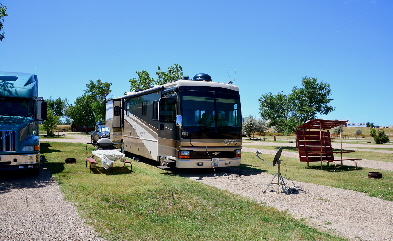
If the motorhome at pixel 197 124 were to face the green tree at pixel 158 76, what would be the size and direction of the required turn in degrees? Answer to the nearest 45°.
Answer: approximately 135° to its left

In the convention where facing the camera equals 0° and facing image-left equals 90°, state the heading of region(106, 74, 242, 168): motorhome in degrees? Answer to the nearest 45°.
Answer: approximately 315°

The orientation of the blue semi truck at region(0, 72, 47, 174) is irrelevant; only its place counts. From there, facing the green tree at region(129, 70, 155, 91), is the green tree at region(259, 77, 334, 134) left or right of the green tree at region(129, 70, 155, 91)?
right

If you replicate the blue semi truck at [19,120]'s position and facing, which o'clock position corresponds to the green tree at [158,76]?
The green tree is roughly at 7 o'clock from the blue semi truck.

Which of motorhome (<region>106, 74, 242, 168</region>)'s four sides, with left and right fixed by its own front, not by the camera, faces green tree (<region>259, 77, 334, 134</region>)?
left

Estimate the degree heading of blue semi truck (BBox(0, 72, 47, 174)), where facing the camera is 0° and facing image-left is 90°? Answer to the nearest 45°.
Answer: approximately 0°

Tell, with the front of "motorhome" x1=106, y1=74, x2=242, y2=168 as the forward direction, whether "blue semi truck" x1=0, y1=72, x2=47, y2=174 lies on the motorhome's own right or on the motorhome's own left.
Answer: on the motorhome's own right

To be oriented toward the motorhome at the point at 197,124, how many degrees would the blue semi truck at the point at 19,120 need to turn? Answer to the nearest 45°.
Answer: approximately 90° to its left

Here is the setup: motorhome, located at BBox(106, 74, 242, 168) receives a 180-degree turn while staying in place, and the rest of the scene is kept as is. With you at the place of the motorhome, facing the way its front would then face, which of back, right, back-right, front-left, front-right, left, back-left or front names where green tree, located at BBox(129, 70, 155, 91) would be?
front-right
